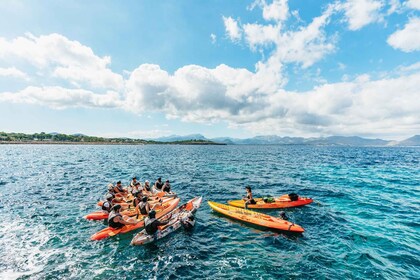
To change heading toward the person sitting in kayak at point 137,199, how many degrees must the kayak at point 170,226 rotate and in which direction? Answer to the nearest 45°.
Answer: approximately 90° to its left

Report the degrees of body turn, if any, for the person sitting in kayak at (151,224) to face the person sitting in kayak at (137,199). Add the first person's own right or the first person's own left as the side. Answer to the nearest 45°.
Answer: approximately 45° to the first person's own left

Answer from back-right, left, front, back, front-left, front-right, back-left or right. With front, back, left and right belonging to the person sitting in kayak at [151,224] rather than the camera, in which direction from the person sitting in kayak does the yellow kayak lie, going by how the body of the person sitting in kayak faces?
front-right

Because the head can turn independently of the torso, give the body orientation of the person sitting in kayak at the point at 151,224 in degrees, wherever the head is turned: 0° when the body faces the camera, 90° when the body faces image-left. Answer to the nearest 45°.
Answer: approximately 225°

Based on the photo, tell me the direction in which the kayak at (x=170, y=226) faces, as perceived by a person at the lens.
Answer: facing away from the viewer and to the right of the viewer

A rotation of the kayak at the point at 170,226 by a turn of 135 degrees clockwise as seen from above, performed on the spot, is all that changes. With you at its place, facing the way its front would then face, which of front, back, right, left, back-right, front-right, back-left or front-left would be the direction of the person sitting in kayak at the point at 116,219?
right
